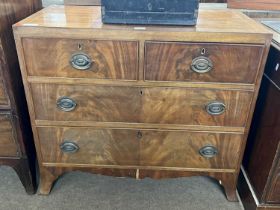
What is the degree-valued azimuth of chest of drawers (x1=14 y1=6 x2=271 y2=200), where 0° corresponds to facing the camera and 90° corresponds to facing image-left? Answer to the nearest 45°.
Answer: approximately 0°
